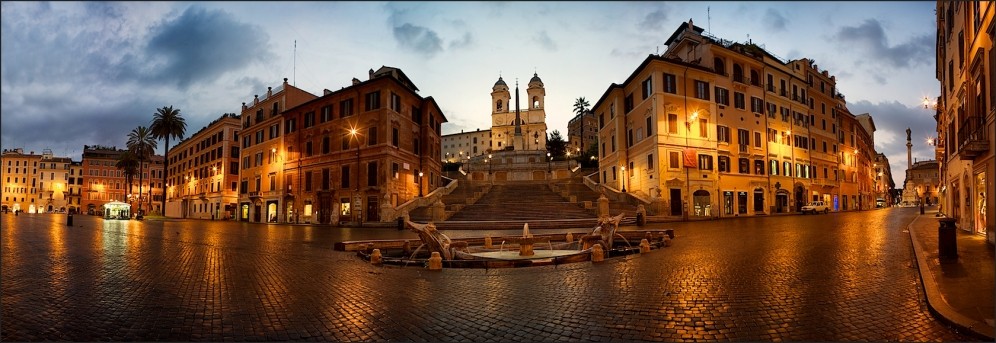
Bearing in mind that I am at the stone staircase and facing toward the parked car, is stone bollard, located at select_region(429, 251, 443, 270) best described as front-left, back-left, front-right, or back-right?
back-right

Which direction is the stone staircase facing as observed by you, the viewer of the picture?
facing the viewer

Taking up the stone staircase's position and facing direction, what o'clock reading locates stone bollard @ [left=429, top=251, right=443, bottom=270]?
The stone bollard is roughly at 12 o'clock from the stone staircase.

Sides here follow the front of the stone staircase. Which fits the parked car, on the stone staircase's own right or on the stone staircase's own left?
on the stone staircase's own left

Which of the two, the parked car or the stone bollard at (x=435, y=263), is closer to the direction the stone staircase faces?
the stone bollard

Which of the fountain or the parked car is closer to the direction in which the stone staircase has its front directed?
the fountain

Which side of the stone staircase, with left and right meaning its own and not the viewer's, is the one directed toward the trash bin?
front

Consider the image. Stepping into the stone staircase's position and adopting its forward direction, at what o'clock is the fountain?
The fountain is roughly at 12 o'clock from the stone staircase.
